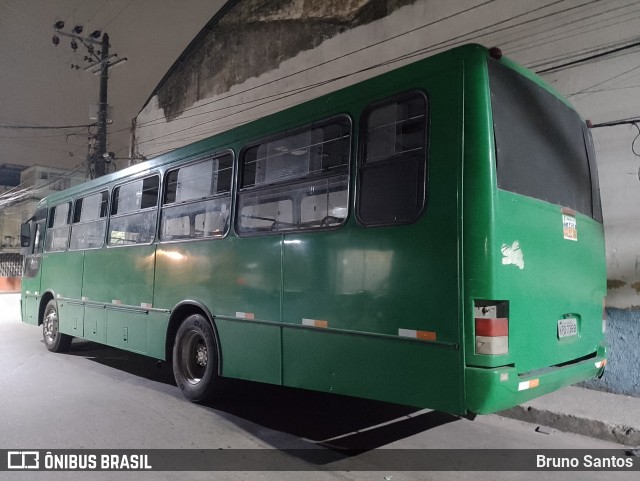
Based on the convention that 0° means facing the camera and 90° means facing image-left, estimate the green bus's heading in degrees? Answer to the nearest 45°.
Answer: approximately 135°

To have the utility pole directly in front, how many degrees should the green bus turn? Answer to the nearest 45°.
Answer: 0° — it already faces it
